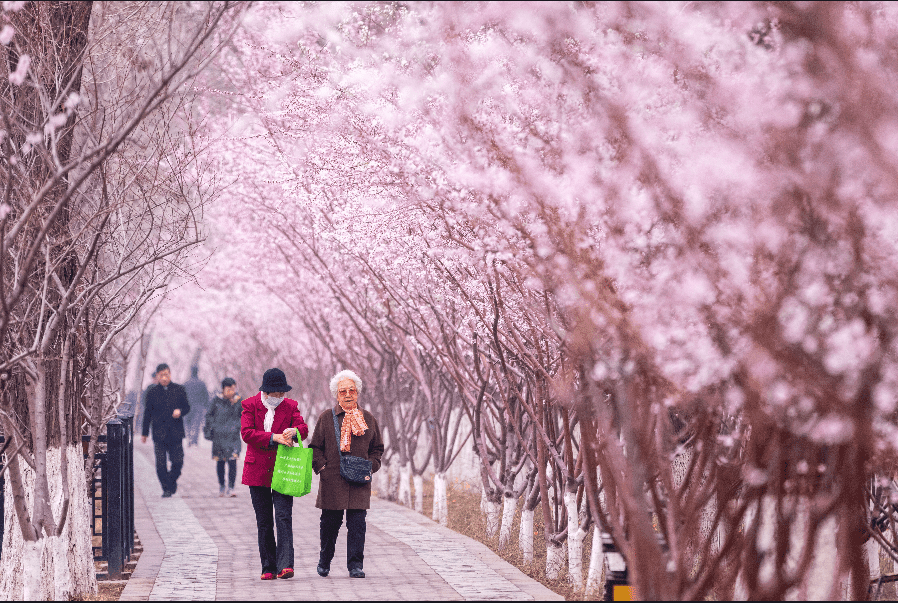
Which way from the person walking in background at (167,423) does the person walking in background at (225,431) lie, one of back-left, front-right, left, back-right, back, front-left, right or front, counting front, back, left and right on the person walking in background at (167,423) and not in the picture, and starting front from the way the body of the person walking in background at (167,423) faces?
left

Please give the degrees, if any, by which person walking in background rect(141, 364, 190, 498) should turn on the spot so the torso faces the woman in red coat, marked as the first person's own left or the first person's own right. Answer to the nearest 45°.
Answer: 0° — they already face them

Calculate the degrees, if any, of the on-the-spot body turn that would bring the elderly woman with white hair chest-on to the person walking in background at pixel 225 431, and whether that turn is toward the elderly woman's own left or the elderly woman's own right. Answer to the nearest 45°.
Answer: approximately 180°

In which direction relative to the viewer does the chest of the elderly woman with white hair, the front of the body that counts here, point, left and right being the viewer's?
facing the viewer

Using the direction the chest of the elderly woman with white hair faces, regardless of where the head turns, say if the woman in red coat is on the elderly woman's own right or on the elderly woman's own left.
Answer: on the elderly woman's own right

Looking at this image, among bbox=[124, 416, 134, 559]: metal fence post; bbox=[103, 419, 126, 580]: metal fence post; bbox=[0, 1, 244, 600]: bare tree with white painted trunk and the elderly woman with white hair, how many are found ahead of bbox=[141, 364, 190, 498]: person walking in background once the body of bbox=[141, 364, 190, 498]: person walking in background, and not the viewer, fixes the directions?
4

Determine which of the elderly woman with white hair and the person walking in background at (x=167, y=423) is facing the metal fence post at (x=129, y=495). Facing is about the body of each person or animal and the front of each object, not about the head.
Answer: the person walking in background

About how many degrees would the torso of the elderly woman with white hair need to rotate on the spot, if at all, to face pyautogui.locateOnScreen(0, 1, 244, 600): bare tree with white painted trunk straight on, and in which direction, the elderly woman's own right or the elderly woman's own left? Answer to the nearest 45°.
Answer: approximately 45° to the elderly woman's own right

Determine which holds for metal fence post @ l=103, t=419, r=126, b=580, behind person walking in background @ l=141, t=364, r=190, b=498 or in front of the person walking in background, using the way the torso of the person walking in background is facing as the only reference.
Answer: in front

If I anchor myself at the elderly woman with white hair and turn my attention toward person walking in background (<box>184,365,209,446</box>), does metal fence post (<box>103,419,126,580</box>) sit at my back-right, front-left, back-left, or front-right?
front-left

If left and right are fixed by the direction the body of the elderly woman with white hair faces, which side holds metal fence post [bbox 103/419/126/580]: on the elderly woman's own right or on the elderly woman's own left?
on the elderly woman's own right

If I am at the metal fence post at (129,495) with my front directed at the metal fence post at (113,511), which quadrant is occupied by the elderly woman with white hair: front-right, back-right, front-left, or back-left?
front-left

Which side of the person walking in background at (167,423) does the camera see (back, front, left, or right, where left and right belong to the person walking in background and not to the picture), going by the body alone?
front

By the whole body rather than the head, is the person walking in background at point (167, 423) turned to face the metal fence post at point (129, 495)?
yes

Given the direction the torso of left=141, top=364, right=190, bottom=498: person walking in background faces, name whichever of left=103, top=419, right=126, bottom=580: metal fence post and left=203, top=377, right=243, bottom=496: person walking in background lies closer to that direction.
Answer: the metal fence post

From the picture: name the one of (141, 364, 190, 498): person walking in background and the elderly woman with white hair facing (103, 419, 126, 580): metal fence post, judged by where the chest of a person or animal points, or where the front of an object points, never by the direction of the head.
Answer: the person walking in background
